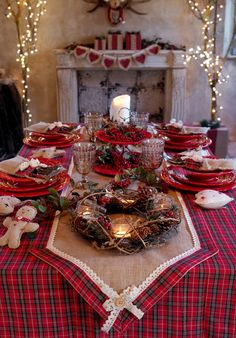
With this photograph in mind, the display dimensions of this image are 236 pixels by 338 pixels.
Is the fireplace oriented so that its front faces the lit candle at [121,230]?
yes

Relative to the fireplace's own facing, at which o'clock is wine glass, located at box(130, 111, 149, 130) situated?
The wine glass is roughly at 12 o'clock from the fireplace.

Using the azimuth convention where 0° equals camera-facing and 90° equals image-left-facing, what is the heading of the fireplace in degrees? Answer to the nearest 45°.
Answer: approximately 0°

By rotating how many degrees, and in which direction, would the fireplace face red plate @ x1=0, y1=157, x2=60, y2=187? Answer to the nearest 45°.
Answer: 0° — it already faces it

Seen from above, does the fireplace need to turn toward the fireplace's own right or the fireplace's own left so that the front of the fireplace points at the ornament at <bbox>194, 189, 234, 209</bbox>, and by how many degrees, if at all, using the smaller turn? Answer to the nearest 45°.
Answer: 0° — it already faces it

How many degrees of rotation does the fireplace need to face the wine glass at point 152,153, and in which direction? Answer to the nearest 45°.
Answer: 0° — it already faces it

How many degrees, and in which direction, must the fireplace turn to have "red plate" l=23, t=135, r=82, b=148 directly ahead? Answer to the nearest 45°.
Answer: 0° — it already faces it
